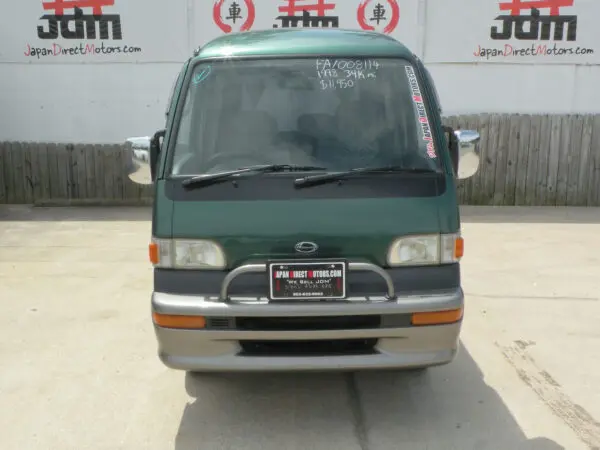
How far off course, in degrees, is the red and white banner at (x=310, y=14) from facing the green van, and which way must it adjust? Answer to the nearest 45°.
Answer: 0° — it already faces it

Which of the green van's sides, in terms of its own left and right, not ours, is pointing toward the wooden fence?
back

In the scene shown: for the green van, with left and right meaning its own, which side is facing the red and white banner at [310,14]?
back

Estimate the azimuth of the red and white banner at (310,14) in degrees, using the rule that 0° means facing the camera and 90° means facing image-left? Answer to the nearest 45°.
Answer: approximately 0°

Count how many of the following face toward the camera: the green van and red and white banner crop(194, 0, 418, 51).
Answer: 2
